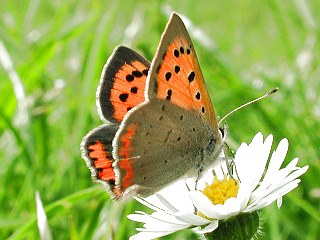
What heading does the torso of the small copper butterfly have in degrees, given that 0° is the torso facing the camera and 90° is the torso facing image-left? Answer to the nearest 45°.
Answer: approximately 225°
